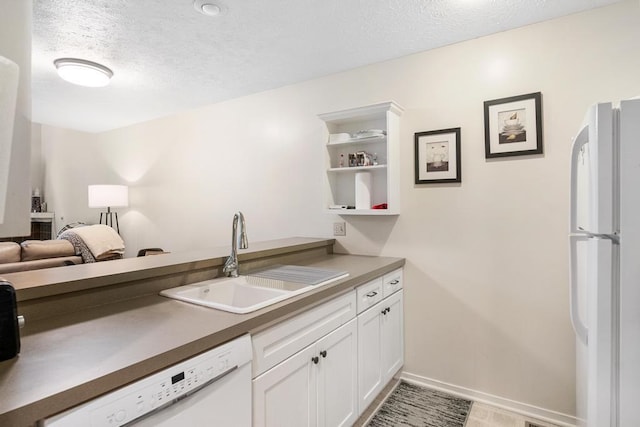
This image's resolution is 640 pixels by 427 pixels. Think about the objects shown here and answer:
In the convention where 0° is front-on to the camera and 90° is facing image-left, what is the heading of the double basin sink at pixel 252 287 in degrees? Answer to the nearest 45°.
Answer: approximately 315°

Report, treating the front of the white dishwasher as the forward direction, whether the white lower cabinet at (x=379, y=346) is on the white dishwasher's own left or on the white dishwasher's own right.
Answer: on the white dishwasher's own left

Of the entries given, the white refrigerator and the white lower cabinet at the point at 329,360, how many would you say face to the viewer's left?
1

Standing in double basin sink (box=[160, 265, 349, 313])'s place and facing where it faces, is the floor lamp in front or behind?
behind

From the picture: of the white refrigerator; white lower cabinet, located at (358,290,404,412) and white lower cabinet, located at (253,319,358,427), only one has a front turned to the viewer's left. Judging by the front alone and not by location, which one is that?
the white refrigerator

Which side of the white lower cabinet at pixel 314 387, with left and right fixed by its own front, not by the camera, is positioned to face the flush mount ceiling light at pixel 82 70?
back

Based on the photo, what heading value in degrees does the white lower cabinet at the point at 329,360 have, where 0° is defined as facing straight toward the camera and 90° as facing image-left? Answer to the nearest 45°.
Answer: approximately 315°
